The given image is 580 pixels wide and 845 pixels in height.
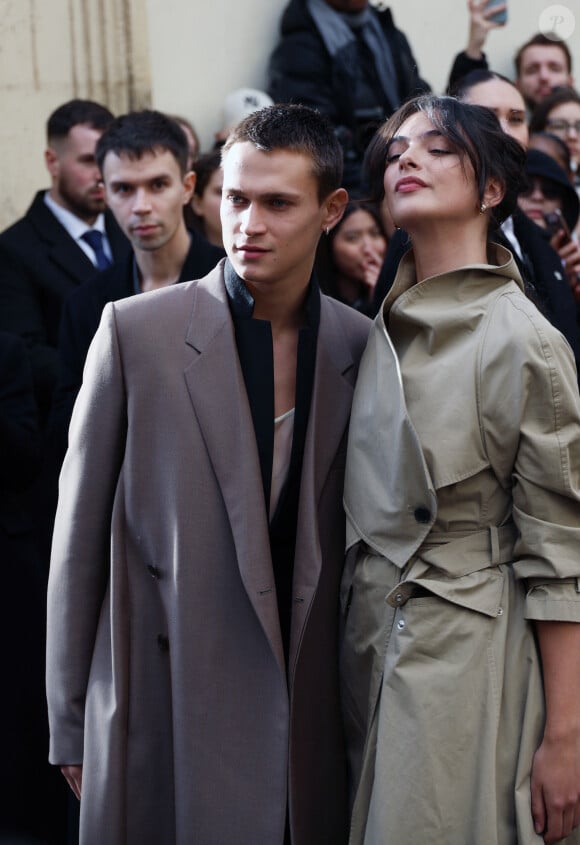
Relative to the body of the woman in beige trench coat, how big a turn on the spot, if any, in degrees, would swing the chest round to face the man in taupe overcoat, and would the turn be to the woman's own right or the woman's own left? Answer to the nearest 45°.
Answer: approximately 45° to the woman's own right

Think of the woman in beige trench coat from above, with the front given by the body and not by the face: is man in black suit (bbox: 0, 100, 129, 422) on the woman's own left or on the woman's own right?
on the woman's own right

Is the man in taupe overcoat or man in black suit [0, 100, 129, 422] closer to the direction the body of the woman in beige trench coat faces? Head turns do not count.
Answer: the man in taupe overcoat

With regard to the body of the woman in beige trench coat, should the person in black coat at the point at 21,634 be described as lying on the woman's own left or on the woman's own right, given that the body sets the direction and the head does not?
on the woman's own right

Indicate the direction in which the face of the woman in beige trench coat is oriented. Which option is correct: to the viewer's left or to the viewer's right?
to the viewer's left

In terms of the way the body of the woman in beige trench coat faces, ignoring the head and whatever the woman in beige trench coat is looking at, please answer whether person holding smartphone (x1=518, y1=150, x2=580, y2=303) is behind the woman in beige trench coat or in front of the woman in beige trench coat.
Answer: behind

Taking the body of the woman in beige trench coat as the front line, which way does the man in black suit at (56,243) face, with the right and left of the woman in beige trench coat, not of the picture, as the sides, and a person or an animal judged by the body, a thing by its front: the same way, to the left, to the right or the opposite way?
to the left

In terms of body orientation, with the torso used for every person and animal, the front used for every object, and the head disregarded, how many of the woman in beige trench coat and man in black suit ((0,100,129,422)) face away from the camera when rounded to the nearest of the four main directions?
0

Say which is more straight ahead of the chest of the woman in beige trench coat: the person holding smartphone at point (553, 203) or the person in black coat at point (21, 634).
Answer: the person in black coat

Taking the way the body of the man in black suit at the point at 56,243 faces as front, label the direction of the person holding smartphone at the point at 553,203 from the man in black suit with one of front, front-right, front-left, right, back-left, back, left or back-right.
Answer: front-left

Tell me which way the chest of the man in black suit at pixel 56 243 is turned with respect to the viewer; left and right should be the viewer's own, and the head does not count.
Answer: facing the viewer and to the right of the viewer

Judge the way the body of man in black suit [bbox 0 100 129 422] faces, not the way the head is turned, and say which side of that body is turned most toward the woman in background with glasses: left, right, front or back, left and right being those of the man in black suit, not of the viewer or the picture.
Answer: left

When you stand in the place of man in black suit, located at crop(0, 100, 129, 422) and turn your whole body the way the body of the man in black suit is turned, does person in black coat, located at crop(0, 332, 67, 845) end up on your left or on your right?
on your right

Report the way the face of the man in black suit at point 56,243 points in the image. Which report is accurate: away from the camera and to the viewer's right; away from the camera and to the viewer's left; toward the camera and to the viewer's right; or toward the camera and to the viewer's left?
toward the camera and to the viewer's right

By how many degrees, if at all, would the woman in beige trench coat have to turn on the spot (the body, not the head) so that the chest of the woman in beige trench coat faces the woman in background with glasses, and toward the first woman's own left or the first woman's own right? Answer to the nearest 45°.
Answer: approximately 135° to the first woman's own right

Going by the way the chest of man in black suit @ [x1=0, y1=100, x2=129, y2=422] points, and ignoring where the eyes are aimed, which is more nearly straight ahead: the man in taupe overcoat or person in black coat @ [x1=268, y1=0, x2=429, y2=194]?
the man in taupe overcoat
